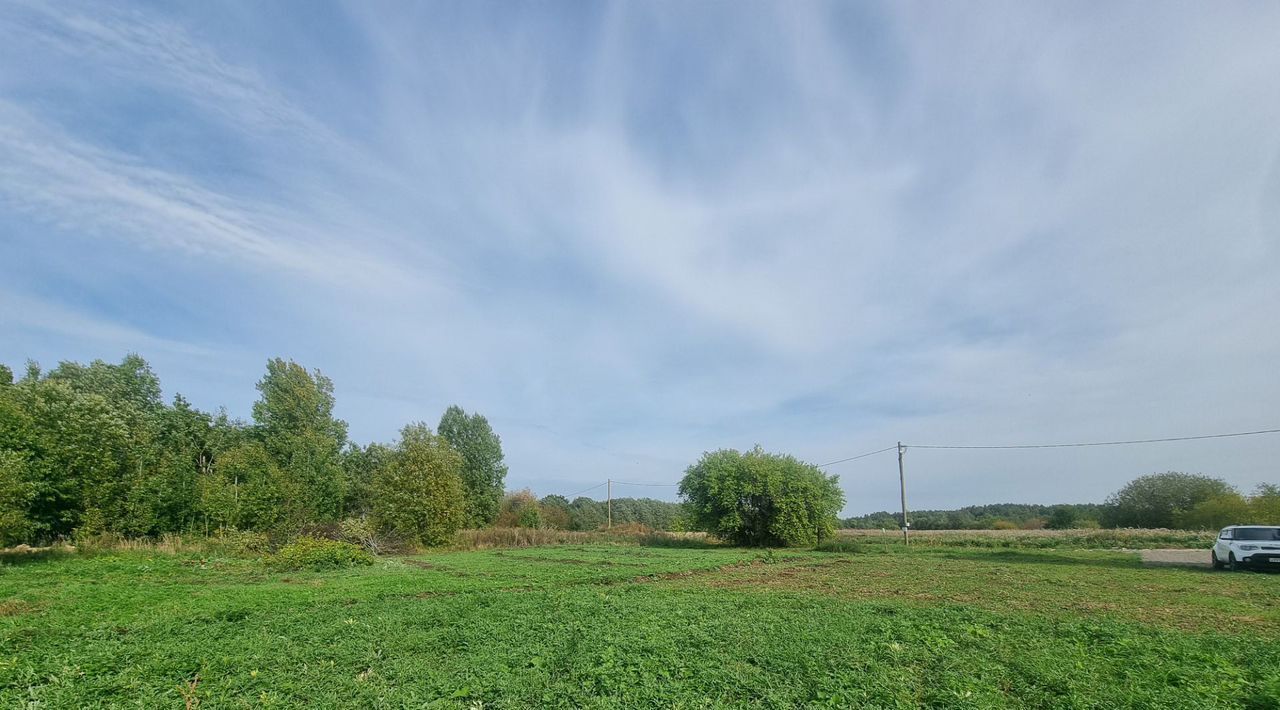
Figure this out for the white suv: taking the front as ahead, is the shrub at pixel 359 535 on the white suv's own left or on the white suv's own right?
on the white suv's own right

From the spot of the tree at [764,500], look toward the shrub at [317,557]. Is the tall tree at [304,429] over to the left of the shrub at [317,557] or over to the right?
right

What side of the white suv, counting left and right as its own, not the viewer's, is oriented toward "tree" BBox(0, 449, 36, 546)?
right

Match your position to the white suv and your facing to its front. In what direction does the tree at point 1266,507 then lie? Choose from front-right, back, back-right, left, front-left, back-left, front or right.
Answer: back-left

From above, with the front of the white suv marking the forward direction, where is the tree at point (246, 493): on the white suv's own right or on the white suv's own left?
on the white suv's own right

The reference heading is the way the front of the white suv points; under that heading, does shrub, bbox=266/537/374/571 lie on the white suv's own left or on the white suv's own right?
on the white suv's own right

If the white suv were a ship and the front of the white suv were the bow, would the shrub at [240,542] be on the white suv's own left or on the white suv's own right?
on the white suv's own right
